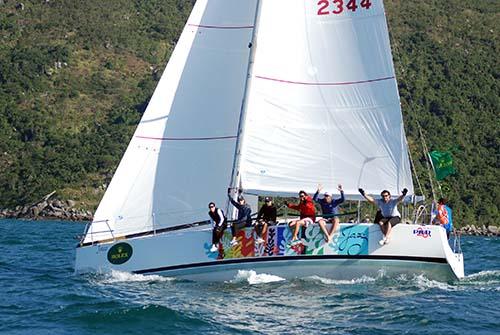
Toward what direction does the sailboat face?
to the viewer's left

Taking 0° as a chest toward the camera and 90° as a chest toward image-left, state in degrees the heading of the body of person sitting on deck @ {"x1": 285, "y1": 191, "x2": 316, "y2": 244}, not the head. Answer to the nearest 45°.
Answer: approximately 45°

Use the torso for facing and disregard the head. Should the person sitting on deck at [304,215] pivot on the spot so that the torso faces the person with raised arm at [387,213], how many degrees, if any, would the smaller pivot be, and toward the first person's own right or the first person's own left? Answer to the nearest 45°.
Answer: approximately 135° to the first person's own left

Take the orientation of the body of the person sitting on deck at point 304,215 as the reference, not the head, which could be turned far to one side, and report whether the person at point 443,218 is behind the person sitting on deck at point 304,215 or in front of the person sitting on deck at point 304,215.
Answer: behind

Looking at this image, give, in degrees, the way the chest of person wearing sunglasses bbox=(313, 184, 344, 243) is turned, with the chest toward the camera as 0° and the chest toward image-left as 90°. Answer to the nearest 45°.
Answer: approximately 0°

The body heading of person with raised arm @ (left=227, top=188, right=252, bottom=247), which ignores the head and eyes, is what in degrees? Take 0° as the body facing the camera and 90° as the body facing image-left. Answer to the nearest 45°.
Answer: approximately 45°
